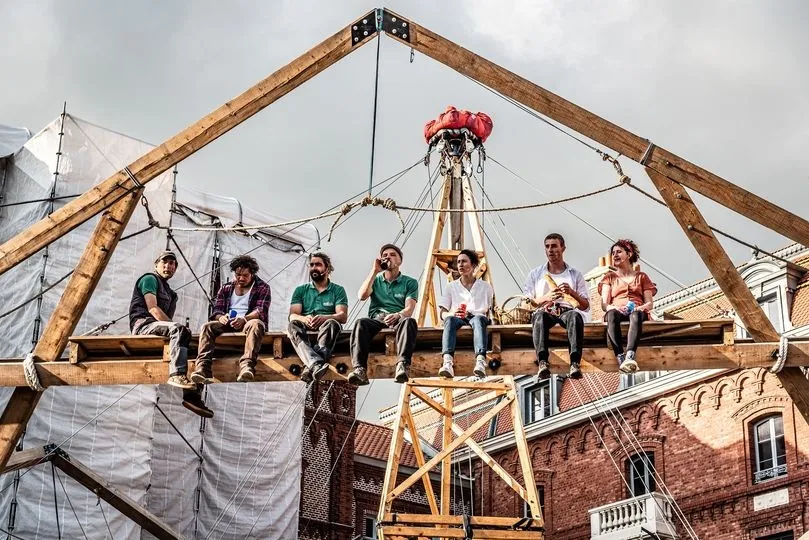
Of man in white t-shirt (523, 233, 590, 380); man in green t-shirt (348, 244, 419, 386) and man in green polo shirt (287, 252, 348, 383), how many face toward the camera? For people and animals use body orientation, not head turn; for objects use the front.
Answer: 3

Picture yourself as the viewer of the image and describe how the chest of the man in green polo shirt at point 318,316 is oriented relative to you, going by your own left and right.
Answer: facing the viewer

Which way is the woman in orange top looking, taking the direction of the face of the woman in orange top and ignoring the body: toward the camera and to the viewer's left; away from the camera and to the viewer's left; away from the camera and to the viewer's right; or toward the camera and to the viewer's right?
toward the camera and to the viewer's left

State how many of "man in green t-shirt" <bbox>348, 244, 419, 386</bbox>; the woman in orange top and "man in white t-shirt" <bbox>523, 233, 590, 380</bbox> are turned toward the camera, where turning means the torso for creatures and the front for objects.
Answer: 3

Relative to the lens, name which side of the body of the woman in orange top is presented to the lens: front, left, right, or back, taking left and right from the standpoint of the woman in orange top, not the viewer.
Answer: front

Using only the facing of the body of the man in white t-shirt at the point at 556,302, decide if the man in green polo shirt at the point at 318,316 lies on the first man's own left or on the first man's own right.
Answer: on the first man's own right

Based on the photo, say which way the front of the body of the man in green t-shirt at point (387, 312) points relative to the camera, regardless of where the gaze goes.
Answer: toward the camera

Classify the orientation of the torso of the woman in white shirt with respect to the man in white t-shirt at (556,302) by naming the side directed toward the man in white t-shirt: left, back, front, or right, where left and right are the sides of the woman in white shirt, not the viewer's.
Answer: left

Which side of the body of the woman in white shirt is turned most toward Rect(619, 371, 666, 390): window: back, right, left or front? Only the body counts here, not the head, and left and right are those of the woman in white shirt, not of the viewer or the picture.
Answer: back

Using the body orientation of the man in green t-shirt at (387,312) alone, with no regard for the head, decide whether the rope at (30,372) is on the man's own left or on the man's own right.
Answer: on the man's own right
